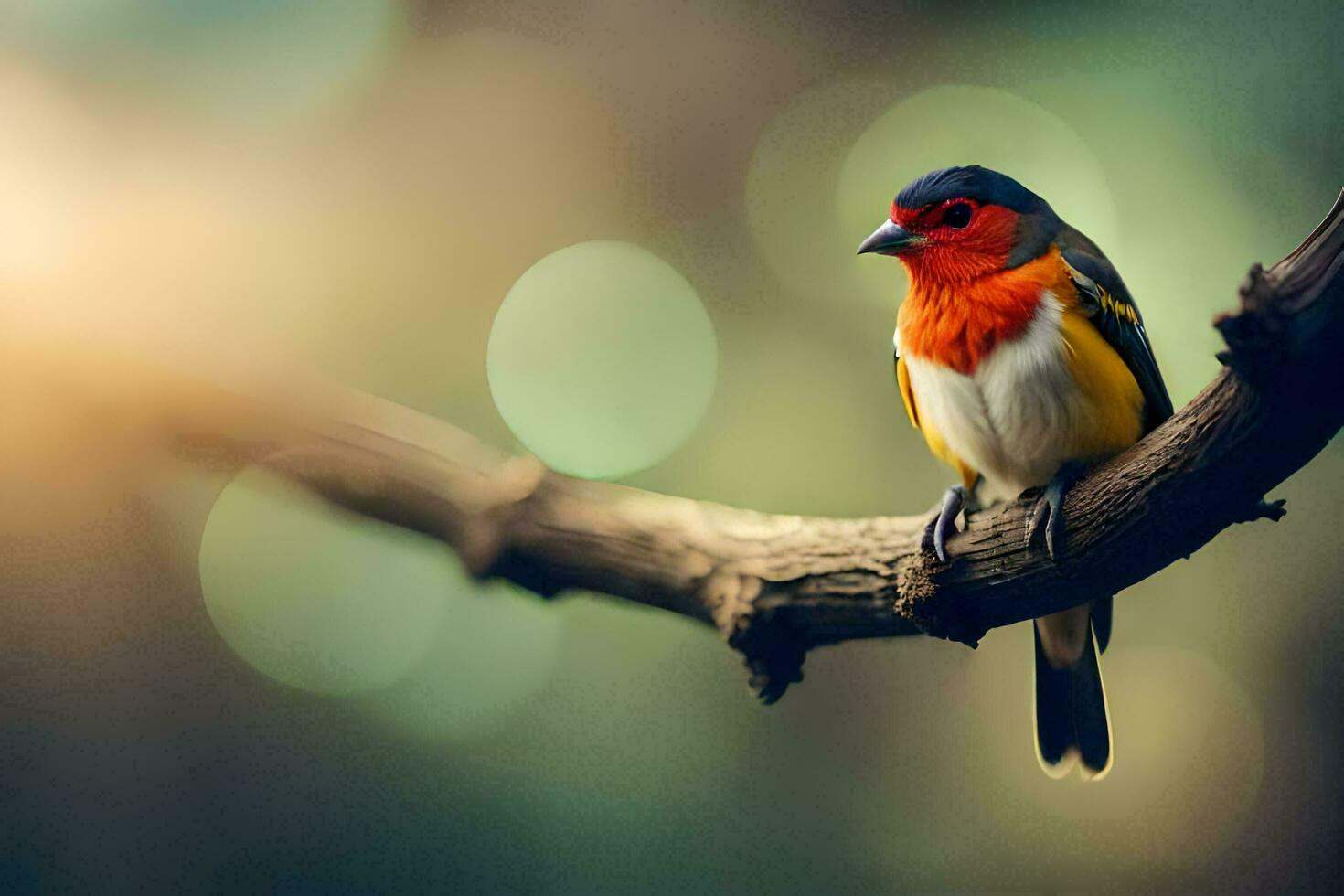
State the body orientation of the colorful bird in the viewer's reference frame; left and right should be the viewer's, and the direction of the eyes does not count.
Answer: facing the viewer and to the left of the viewer
